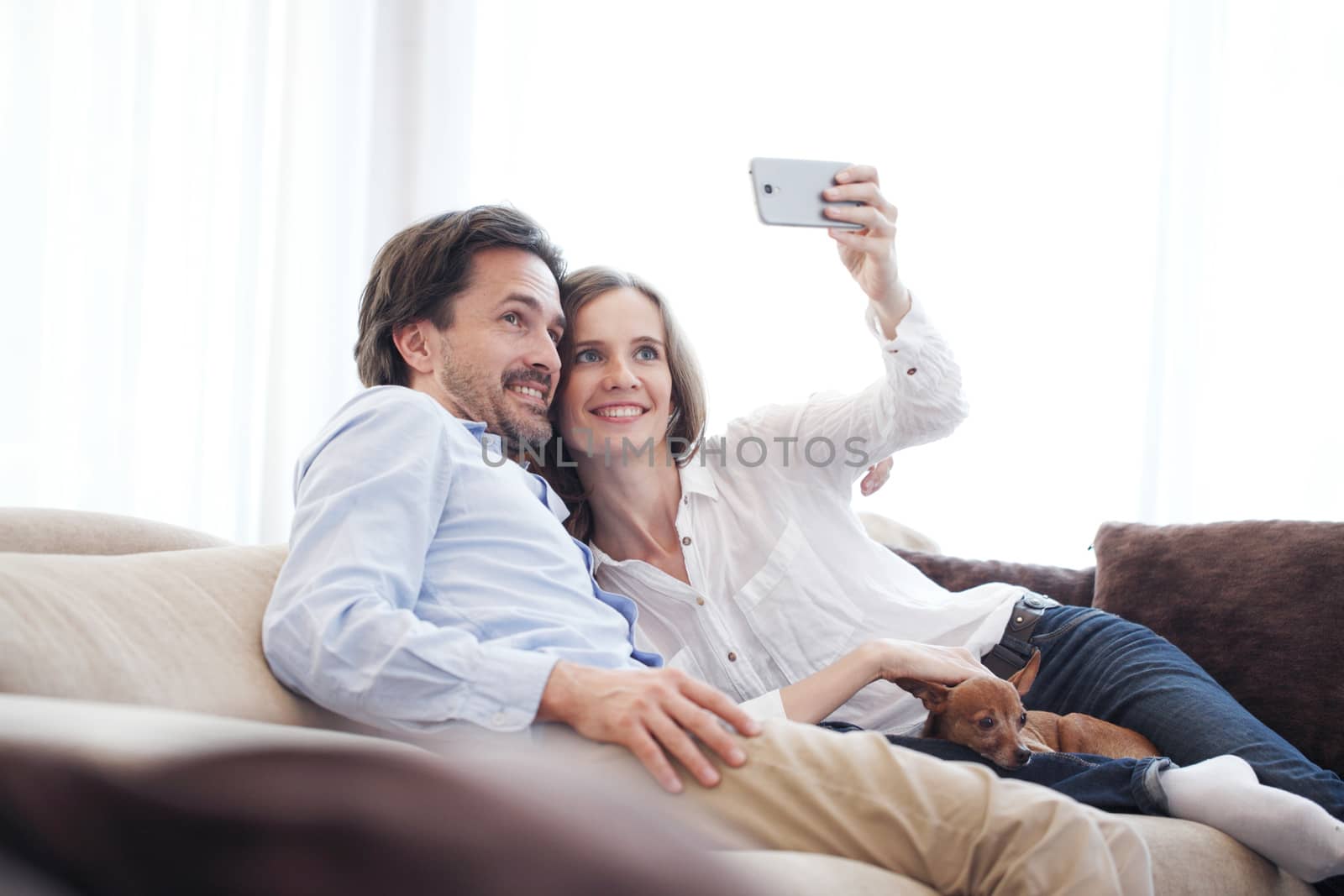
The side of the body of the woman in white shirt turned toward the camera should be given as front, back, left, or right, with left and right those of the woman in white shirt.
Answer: front

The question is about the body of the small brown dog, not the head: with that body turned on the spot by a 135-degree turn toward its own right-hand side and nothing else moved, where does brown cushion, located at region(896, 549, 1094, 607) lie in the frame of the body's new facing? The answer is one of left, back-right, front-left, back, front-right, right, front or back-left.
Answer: front

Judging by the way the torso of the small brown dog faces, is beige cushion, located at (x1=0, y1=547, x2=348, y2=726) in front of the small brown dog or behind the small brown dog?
in front

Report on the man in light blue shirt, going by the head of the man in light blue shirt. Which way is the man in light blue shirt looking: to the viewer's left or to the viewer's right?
to the viewer's right

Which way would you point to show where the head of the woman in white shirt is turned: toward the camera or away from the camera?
toward the camera

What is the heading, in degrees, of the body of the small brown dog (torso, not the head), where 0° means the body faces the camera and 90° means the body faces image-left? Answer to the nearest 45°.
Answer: approximately 45°
